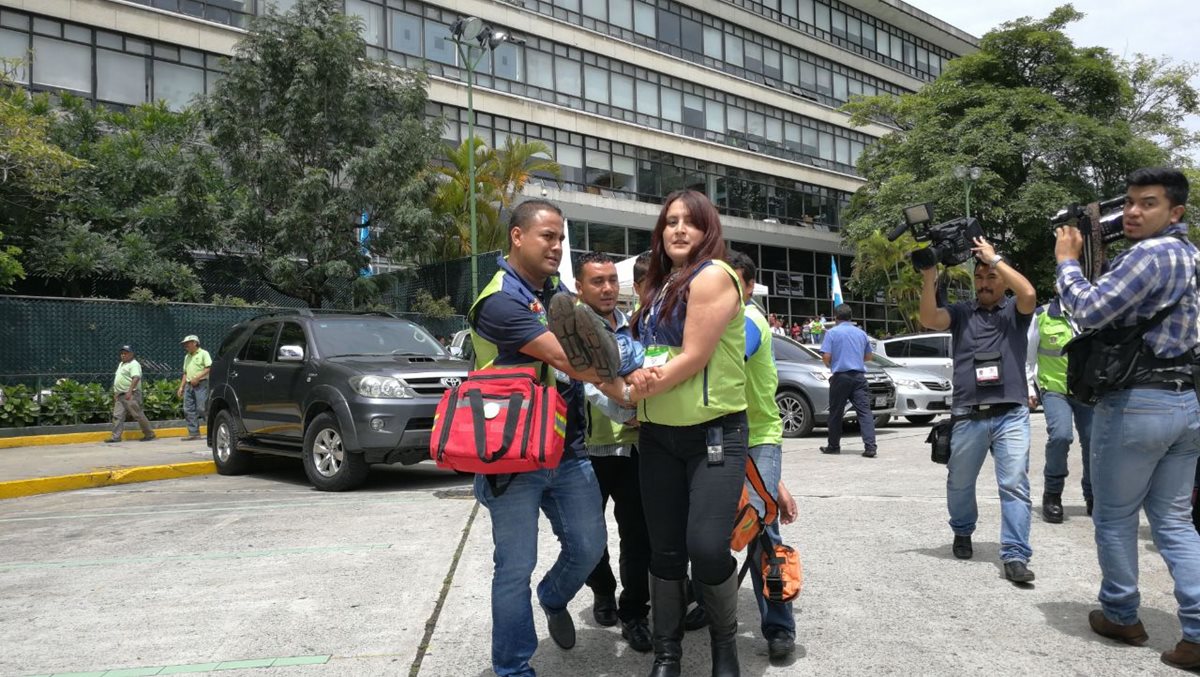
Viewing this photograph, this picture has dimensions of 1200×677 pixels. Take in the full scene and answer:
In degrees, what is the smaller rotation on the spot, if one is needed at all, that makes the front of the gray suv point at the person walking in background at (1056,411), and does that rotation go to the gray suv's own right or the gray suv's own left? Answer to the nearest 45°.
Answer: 0° — it already faces them

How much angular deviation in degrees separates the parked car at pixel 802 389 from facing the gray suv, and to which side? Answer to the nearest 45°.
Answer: approximately 90° to its right

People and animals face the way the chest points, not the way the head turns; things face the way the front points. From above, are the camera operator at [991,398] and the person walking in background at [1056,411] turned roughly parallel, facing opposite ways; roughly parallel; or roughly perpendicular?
roughly parallel

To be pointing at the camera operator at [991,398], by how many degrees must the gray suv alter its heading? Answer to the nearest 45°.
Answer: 0° — it already faces them

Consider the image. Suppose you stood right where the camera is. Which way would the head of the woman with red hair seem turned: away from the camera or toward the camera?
toward the camera

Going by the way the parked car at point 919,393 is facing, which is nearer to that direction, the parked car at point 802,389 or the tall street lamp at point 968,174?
the parked car

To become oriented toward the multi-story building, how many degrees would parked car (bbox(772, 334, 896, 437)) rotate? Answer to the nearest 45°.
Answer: approximately 135° to its left

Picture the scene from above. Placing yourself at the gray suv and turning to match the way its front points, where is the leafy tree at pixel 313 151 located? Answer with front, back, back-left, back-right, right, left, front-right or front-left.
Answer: back-left

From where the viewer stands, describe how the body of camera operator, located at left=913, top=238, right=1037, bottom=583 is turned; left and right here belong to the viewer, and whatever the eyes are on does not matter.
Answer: facing the viewer

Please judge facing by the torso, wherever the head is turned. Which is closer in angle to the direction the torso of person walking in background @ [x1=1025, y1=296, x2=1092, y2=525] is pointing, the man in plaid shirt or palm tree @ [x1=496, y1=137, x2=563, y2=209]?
the man in plaid shirt

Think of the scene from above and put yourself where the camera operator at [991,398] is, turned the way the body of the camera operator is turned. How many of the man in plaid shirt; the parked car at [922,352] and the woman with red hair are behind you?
1

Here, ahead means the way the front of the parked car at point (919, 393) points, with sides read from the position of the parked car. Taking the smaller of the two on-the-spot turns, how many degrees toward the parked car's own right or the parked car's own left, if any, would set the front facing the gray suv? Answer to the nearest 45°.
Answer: approximately 90° to the parked car's own right

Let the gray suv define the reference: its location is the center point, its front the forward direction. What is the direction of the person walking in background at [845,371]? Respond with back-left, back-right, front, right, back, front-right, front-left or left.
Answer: front-left

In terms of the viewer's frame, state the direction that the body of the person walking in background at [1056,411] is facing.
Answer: toward the camera

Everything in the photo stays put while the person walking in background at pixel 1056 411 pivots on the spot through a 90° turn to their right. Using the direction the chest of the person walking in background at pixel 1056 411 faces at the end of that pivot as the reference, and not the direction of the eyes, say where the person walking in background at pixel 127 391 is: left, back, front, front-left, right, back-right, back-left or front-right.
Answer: front

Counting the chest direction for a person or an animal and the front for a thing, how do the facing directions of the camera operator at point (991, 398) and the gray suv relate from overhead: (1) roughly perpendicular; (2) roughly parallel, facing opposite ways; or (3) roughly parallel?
roughly perpendicular

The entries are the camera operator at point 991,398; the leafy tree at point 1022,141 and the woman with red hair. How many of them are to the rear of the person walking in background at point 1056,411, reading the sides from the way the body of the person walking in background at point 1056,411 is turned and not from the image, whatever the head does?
1

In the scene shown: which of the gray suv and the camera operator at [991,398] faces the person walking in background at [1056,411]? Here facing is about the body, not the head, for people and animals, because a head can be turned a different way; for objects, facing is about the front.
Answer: the gray suv
